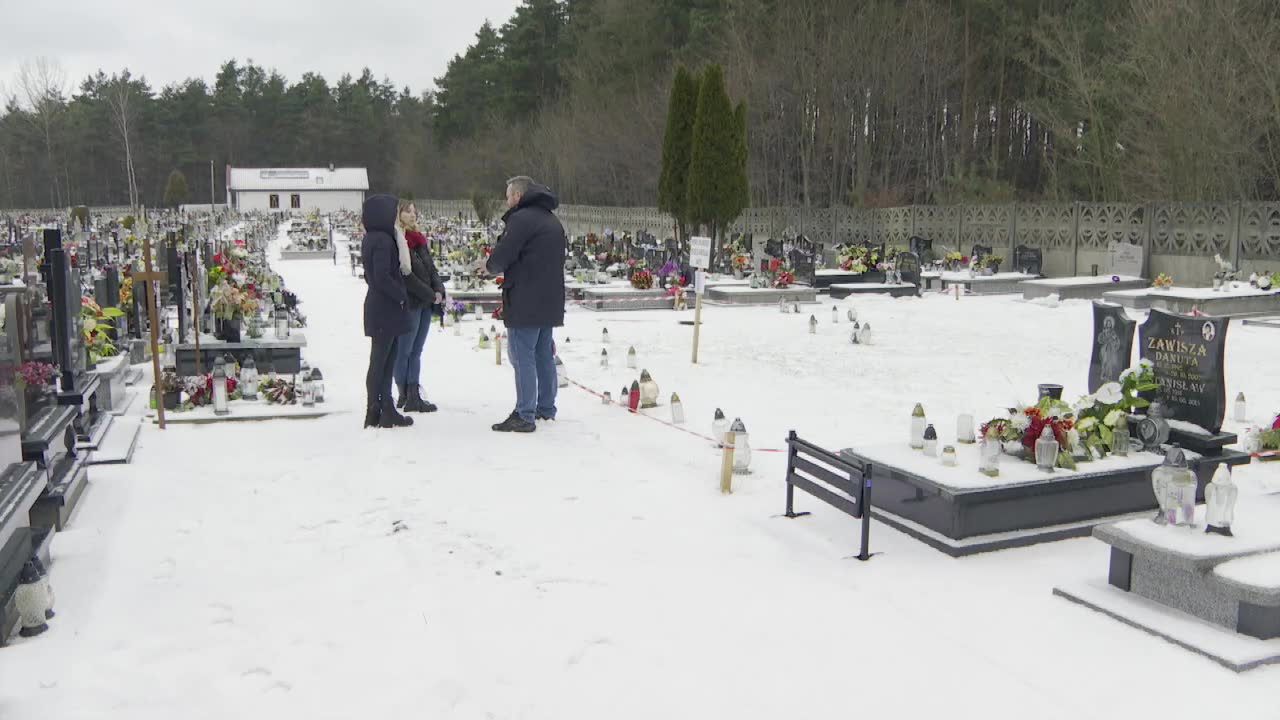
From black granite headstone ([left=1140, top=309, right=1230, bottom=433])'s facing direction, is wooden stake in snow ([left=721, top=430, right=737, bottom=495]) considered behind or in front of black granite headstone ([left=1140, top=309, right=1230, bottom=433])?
in front

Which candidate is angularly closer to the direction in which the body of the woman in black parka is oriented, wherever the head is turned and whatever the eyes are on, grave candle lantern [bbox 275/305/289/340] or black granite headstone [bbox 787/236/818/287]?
the black granite headstone

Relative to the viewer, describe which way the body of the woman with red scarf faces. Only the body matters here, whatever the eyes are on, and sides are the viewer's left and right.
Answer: facing the viewer and to the right of the viewer

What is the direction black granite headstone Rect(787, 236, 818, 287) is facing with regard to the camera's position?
facing the viewer and to the left of the viewer

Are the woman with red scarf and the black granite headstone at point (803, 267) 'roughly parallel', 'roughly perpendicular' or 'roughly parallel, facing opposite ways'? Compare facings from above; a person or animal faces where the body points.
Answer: roughly perpendicular

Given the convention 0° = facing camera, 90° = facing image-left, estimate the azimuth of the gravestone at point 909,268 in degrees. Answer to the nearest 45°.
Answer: approximately 45°

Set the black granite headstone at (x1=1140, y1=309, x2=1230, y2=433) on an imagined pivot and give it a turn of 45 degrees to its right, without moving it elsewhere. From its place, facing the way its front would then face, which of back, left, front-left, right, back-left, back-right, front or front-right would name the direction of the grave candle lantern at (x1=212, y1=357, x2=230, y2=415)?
front

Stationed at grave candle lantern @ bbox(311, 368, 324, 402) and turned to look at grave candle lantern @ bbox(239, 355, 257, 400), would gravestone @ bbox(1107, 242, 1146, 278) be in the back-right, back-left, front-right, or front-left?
back-right

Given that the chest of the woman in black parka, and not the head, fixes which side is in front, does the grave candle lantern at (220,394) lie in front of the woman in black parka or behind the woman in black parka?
behind

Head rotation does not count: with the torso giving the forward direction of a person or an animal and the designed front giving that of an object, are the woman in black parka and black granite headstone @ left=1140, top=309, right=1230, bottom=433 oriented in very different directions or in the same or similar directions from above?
very different directions

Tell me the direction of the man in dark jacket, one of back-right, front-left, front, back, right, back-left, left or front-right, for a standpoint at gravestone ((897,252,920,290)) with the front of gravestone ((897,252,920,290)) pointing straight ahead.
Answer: front-left

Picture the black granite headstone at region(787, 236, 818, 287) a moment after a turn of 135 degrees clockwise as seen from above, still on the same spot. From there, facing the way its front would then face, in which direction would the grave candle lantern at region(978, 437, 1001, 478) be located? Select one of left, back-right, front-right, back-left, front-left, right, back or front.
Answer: back

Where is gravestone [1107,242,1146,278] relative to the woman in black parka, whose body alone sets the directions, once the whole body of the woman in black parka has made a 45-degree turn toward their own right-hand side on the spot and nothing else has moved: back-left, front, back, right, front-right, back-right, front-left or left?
left

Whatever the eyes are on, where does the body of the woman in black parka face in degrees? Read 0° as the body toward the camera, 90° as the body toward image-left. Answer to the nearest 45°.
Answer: approximately 270°
